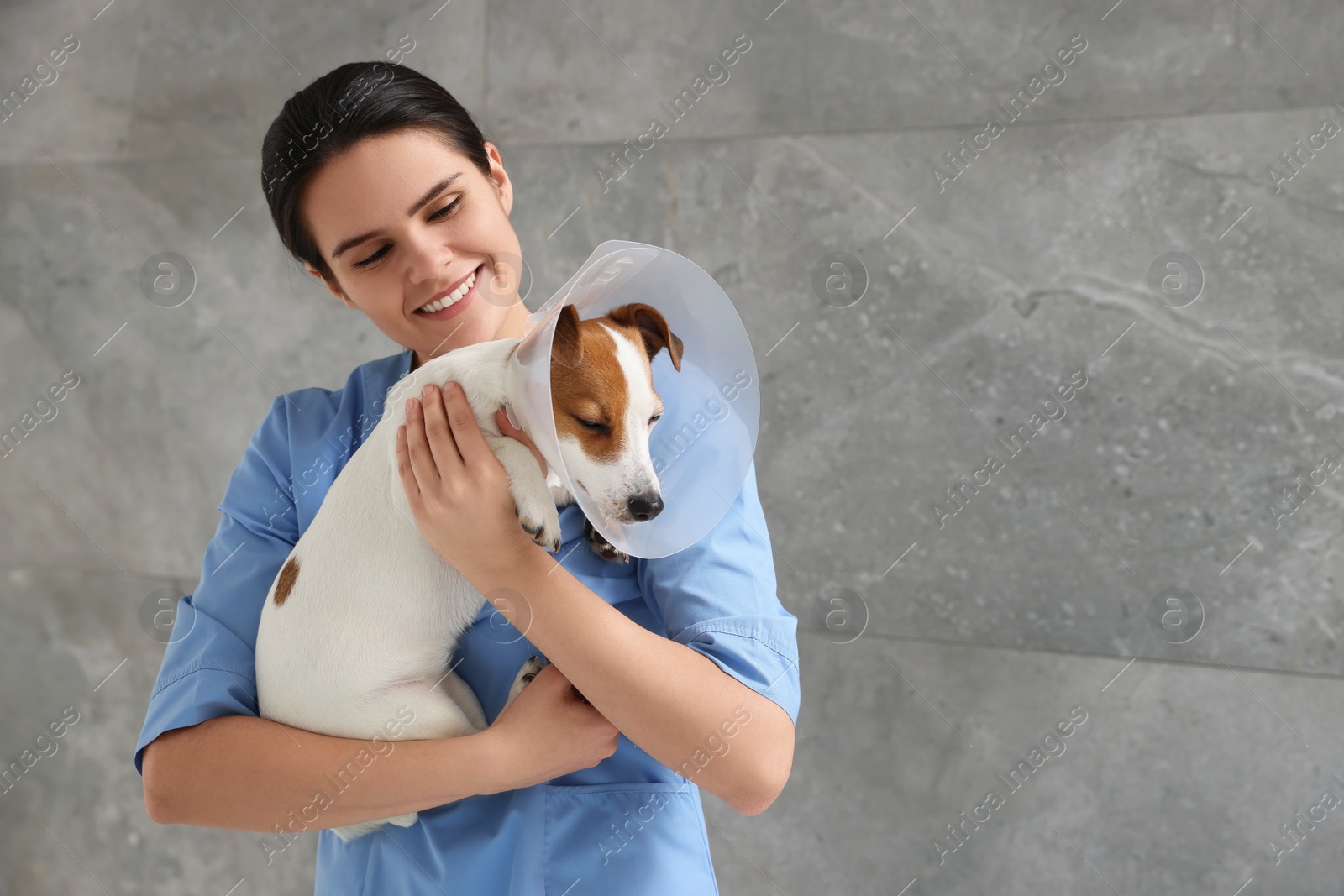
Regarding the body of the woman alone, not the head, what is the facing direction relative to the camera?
toward the camera

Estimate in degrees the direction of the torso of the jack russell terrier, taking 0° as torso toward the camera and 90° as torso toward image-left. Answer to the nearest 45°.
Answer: approximately 270°

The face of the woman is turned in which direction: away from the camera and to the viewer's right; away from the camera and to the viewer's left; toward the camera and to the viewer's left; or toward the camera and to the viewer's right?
toward the camera and to the viewer's right
